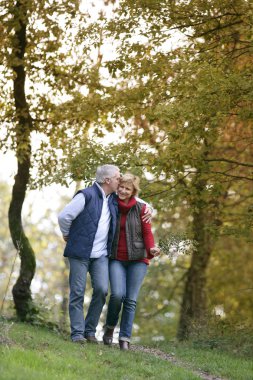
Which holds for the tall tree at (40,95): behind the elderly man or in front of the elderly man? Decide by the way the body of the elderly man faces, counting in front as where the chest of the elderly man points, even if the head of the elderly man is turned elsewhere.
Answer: behind

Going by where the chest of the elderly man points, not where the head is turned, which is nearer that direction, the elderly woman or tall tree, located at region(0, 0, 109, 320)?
the elderly woman

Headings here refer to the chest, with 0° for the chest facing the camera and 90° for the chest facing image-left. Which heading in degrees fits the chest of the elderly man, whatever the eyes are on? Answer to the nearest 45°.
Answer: approximately 315°

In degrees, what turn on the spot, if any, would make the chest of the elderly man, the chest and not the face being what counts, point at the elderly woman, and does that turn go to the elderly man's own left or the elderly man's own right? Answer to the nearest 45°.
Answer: approximately 45° to the elderly man's own left

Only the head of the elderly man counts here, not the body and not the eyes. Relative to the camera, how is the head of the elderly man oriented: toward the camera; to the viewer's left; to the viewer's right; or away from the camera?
to the viewer's right
